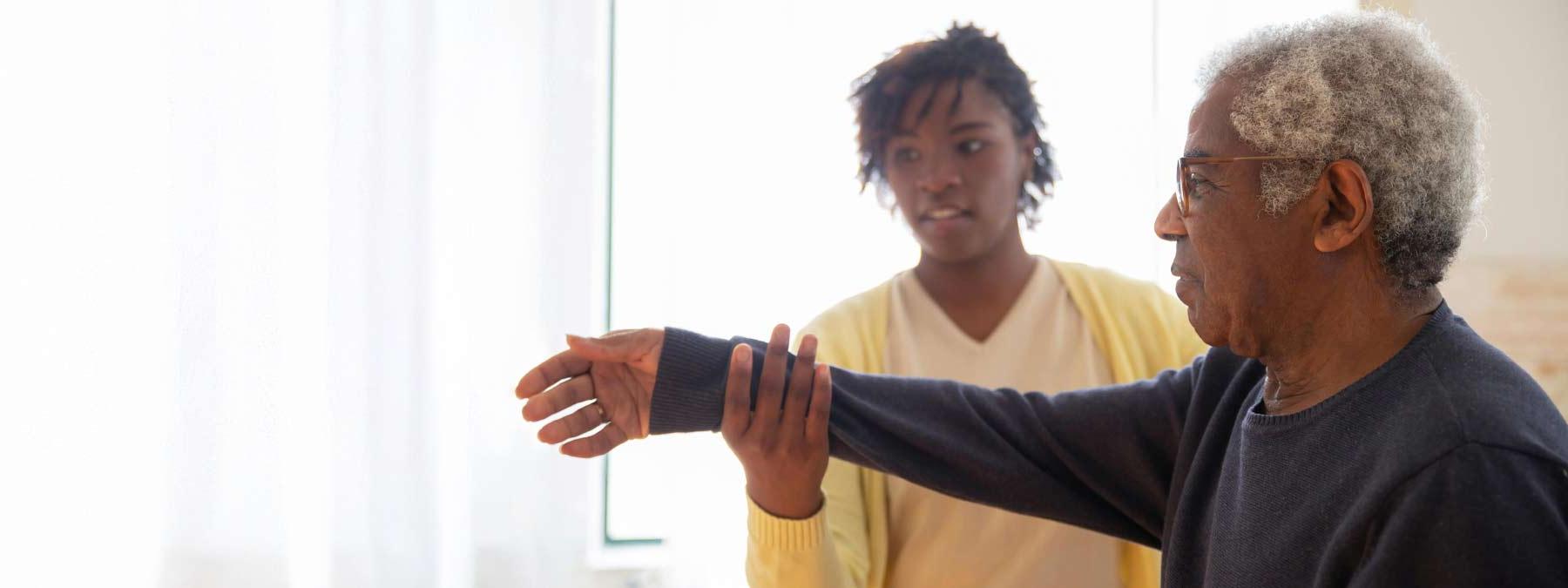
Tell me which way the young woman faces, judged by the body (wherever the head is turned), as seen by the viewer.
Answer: toward the camera

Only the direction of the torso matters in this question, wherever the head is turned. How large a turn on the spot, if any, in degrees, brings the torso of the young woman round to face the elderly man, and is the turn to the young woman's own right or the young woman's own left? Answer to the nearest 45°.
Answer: approximately 45° to the young woman's own left

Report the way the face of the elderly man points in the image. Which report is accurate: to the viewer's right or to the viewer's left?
to the viewer's left
